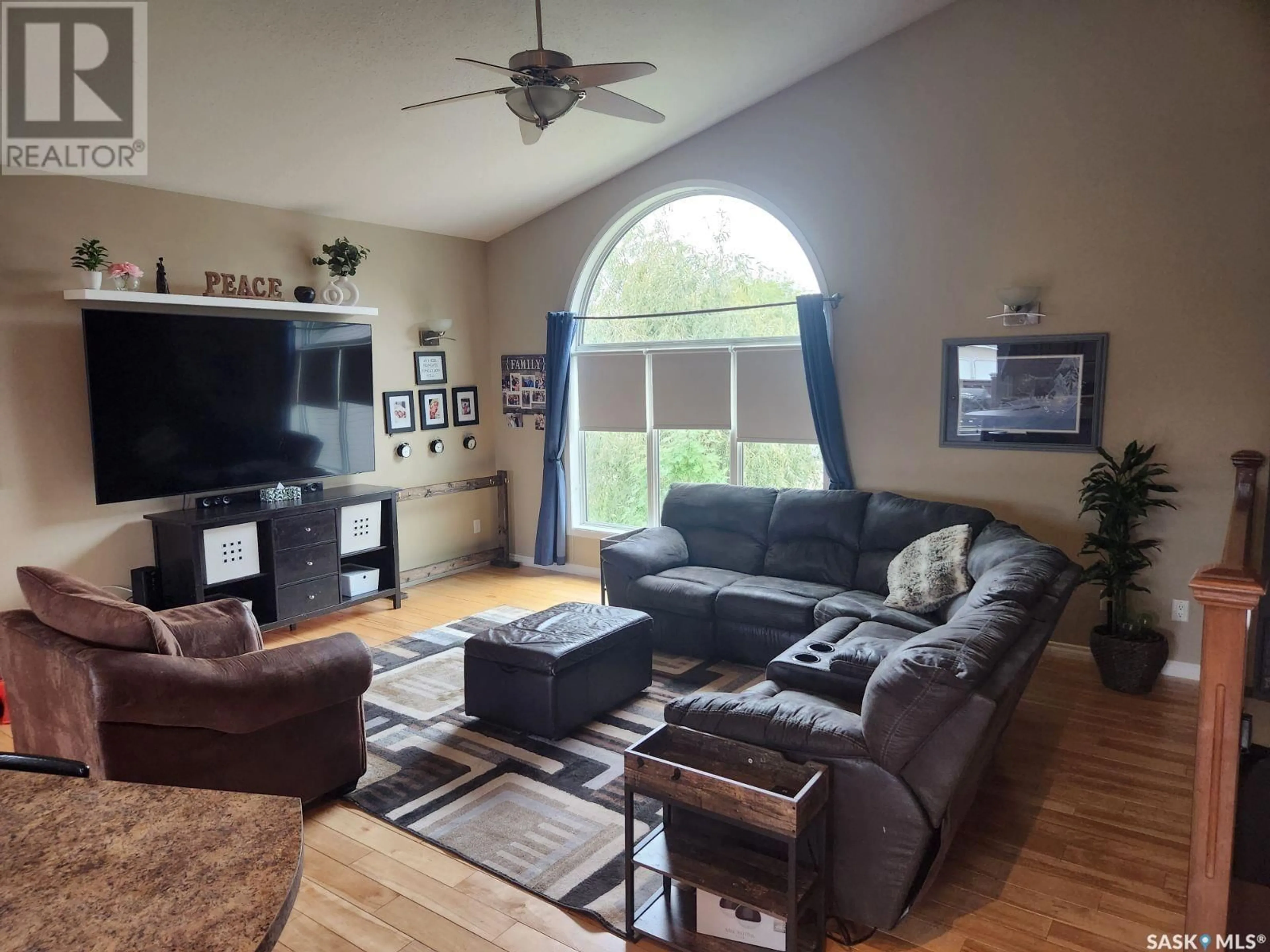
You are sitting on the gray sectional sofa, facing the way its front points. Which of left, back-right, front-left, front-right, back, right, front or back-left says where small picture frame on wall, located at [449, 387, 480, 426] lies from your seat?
right

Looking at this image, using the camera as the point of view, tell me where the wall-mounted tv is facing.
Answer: facing the viewer and to the right of the viewer

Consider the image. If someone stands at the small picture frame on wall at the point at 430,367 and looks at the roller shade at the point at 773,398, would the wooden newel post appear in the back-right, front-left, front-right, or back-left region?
front-right

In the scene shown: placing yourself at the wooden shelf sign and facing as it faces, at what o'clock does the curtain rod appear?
The curtain rod is roughly at 11 o'clock from the wooden shelf sign.

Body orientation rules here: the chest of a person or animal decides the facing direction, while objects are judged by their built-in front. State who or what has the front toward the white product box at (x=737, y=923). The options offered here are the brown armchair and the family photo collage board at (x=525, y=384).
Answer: the family photo collage board

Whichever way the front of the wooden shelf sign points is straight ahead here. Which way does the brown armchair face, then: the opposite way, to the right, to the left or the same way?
to the left

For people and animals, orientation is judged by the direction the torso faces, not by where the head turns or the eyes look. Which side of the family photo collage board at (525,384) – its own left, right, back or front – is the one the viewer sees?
front

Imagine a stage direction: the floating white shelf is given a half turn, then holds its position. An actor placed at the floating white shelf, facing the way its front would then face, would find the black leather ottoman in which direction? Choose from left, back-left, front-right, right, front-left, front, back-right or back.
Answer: back

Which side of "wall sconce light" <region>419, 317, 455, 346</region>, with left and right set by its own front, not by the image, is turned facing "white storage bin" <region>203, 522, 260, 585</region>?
right

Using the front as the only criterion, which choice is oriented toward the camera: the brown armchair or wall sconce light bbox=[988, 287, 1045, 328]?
the wall sconce light

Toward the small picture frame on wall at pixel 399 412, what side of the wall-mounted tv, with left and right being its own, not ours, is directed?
left

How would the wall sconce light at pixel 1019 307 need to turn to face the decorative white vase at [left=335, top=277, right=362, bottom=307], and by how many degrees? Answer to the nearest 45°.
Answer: approximately 90° to its right

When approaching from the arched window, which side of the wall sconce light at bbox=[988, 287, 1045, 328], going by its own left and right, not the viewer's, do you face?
right

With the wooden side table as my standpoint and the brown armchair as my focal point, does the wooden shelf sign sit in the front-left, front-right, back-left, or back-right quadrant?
front-right

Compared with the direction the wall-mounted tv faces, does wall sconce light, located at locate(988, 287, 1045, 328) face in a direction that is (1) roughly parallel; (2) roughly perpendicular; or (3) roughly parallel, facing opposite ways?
roughly perpendicular

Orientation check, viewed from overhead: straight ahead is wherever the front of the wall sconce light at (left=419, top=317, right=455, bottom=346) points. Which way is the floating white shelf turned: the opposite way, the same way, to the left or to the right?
the same way

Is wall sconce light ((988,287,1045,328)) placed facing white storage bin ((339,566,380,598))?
no

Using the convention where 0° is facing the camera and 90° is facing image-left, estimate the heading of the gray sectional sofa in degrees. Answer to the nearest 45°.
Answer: approximately 45°

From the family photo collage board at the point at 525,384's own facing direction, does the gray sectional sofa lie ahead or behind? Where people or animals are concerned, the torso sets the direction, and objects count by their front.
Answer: ahead
